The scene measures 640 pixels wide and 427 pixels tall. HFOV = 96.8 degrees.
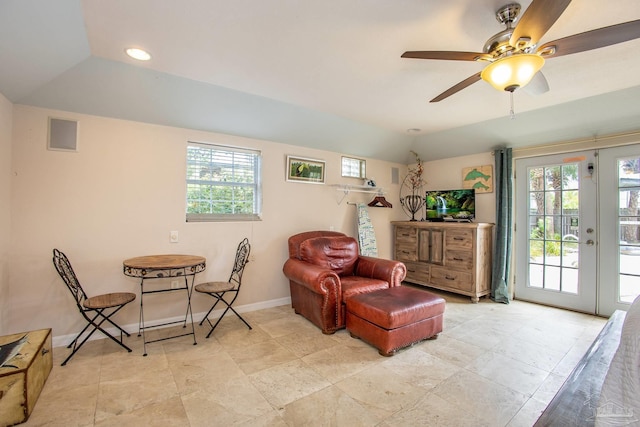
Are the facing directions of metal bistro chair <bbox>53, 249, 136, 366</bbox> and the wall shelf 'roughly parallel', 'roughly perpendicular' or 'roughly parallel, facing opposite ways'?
roughly perpendicular

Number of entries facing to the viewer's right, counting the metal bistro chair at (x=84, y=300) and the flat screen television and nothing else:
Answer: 1

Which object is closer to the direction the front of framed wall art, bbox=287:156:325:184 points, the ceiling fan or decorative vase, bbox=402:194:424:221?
the ceiling fan

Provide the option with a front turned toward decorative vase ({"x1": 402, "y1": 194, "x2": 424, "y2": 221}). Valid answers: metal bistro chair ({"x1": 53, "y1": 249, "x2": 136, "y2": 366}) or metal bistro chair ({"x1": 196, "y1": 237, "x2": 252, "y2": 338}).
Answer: metal bistro chair ({"x1": 53, "y1": 249, "x2": 136, "y2": 366})

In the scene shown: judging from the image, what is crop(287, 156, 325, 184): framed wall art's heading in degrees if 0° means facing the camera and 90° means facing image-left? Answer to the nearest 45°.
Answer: approximately 315°

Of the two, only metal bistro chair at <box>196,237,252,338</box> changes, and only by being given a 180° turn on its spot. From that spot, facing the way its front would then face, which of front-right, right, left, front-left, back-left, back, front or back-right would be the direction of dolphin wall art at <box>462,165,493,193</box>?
front

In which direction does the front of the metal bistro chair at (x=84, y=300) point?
to the viewer's right

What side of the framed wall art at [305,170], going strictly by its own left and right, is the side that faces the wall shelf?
left

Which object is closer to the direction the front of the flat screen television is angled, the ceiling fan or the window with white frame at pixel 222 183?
the ceiling fan

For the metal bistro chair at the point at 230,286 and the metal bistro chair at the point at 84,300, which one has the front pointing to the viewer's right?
the metal bistro chair at the point at 84,300

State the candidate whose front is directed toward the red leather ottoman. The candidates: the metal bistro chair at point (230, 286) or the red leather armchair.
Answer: the red leather armchair

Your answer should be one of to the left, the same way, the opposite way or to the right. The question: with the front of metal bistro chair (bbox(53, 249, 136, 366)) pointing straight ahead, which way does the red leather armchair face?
to the right

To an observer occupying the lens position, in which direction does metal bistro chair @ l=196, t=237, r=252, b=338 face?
facing to the left of the viewer
